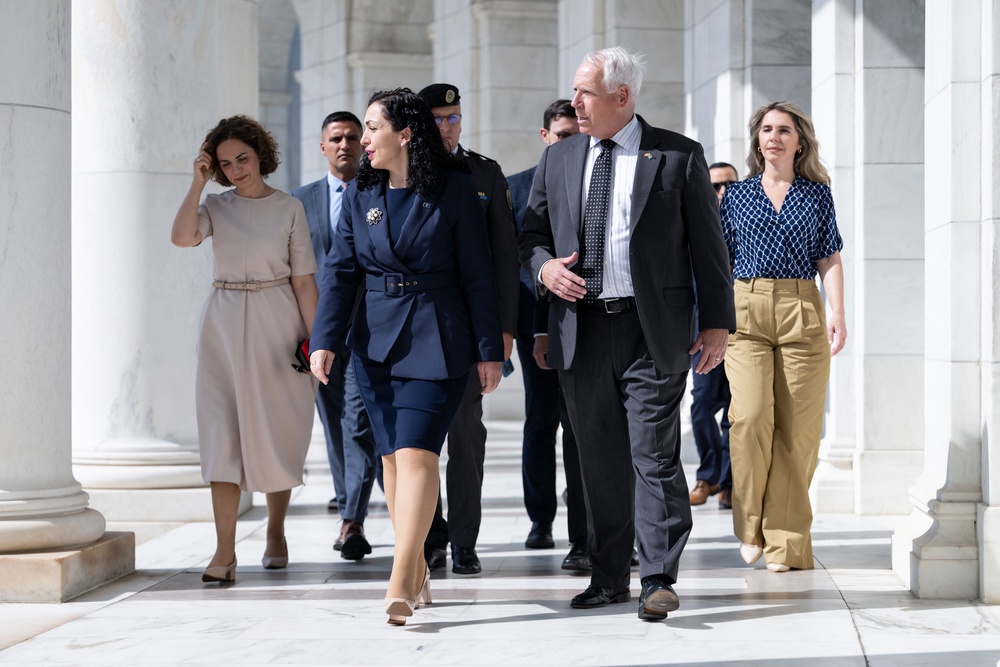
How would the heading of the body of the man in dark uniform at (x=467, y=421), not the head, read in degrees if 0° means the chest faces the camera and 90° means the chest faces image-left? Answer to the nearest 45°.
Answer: approximately 0°

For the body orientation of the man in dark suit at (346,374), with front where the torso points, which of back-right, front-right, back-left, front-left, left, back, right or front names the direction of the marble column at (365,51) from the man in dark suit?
back

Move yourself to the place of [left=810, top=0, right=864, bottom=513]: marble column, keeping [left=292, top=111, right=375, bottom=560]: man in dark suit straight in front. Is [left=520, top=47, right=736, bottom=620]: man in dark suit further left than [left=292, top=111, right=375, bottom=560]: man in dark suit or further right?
left

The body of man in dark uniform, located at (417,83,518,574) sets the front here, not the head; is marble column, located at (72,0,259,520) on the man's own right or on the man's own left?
on the man's own right

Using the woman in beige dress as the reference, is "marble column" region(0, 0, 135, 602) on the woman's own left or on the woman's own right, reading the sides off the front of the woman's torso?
on the woman's own right

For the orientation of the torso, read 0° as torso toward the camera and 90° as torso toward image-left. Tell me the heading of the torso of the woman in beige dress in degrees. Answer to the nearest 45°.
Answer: approximately 0°

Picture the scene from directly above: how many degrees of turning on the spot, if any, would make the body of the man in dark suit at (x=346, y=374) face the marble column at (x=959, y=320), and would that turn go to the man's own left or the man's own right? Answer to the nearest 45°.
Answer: approximately 45° to the man's own left

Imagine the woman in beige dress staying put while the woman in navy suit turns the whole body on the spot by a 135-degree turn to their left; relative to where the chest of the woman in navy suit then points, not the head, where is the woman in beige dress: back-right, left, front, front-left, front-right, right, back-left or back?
left

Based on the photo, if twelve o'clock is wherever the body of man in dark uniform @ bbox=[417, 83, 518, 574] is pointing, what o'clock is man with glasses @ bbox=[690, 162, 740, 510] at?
The man with glasses is roughly at 7 o'clock from the man in dark uniform.
